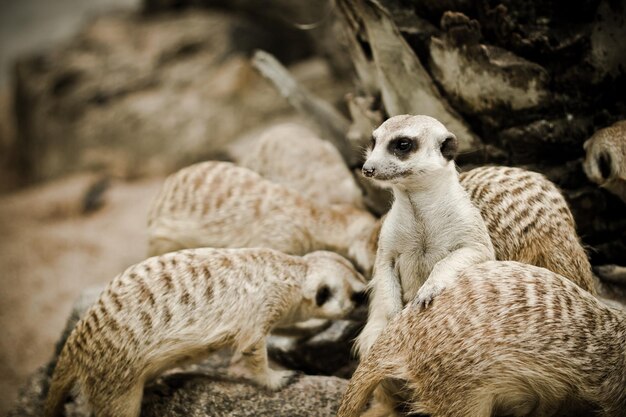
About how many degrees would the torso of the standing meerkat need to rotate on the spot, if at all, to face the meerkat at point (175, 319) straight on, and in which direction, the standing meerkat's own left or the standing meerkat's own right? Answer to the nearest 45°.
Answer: approximately 45° to the standing meerkat's own right

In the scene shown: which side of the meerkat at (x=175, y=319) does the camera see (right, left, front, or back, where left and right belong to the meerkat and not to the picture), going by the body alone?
right
